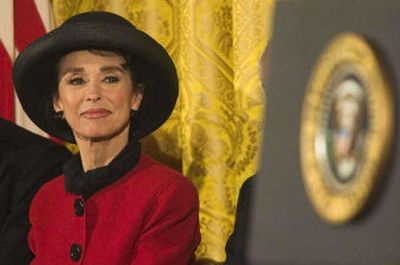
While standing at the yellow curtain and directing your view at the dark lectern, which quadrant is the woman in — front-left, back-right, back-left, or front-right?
front-right

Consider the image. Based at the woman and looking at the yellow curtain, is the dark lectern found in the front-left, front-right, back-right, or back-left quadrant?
back-right

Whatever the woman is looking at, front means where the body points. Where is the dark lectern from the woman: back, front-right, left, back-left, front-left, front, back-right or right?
front-left

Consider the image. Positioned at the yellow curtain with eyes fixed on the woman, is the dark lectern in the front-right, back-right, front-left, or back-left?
front-left

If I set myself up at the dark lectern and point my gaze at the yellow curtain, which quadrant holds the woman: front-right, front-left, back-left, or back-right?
front-left

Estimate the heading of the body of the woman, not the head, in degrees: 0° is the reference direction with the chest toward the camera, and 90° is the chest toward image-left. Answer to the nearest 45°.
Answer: approximately 45°
